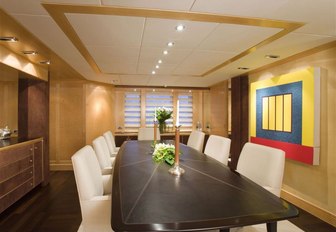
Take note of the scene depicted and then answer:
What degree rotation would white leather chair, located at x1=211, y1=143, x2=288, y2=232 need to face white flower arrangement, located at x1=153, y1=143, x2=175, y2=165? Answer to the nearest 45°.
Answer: approximately 45° to its right

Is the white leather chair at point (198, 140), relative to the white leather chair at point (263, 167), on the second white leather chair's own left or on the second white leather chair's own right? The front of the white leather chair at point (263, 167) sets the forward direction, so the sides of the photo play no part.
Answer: on the second white leather chair's own right

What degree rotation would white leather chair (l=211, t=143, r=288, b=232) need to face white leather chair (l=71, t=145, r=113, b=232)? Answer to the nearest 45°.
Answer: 0° — it already faces it

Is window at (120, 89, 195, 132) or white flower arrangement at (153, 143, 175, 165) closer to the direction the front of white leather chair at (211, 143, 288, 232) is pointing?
the white flower arrangement

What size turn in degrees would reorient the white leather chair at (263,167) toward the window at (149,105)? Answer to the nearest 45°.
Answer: approximately 90° to its right

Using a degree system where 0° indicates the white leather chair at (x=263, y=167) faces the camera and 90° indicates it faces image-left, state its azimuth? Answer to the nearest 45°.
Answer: approximately 45°

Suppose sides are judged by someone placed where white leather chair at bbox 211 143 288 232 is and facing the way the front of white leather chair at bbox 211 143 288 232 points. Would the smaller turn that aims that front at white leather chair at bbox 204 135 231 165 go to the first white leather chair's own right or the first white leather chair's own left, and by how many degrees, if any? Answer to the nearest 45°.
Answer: approximately 90° to the first white leather chair's own right

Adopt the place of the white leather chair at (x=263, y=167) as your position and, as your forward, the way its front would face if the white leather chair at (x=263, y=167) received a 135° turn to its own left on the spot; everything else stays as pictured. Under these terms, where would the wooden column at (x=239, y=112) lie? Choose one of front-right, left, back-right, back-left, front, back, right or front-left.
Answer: left

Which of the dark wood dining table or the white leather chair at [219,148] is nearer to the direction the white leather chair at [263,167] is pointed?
the dark wood dining table
